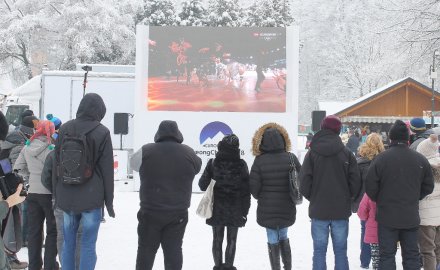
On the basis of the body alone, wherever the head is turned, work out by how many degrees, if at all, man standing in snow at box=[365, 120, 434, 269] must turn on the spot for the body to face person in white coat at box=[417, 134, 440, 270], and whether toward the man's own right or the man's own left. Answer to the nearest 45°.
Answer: approximately 45° to the man's own right

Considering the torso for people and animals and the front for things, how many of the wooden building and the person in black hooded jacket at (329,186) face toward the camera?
1

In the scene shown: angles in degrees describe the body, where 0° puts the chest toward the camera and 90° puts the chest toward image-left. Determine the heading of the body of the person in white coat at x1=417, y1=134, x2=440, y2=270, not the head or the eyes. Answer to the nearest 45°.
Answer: approximately 180°

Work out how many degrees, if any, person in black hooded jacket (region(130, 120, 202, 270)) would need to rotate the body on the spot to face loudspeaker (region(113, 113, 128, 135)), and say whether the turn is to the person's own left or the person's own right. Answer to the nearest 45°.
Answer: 0° — they already face it

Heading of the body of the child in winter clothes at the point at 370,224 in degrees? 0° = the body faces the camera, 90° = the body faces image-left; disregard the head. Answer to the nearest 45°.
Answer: approximately 180°

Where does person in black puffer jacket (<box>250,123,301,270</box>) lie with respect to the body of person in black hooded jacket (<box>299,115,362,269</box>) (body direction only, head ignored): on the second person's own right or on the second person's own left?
on the second person's own left

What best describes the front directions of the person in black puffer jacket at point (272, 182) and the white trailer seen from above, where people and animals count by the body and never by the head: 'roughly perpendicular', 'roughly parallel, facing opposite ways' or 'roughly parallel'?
roughly perpendicular

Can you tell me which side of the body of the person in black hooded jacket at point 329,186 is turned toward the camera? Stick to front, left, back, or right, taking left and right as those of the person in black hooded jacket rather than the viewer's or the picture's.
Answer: back

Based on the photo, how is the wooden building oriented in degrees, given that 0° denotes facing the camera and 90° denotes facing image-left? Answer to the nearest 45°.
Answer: approximately 0°

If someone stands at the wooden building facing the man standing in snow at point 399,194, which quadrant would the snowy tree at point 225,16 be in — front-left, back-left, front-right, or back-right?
back-right

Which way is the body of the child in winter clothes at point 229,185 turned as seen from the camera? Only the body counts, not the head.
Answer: away from the camera

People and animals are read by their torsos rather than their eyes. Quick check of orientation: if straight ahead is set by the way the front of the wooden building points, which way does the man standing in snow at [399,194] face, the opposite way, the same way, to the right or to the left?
the opposite way

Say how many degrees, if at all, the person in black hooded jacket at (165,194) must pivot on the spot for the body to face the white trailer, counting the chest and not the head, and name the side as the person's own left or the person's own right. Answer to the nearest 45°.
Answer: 0° — they already face it

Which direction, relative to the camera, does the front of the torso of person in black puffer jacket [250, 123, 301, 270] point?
away from the camera

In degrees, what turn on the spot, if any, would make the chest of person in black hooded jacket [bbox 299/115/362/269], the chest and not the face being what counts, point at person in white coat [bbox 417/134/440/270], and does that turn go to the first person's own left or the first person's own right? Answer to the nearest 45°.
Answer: approximately 45° to the first person's own right

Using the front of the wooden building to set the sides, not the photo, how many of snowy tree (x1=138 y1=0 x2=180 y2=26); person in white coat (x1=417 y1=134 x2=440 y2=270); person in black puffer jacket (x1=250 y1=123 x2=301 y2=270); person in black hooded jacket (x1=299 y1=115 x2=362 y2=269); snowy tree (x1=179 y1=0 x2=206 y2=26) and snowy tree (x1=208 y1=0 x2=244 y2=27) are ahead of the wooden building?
3

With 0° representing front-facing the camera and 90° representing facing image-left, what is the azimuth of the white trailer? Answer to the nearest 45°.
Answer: approximately 90°
